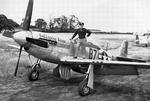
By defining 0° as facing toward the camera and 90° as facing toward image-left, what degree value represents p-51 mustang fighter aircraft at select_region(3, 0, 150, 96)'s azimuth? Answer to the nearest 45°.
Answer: approximately 45°
